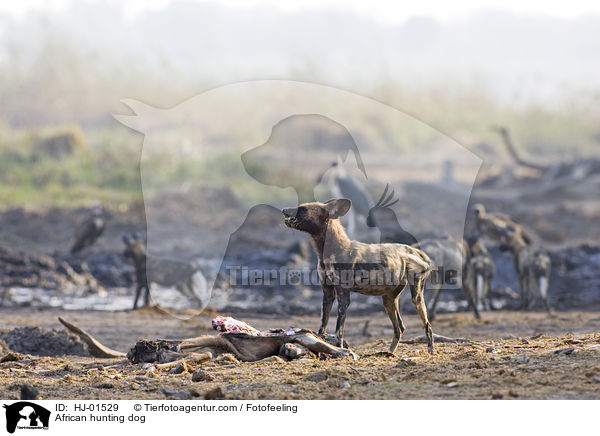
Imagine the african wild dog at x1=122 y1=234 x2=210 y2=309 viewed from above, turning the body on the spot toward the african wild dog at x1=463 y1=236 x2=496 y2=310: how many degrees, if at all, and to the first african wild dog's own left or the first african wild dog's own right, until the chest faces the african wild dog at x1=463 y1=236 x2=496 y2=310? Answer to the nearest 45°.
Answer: approximately 180°

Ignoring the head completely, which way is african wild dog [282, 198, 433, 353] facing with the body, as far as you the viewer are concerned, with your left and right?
facing to the left of the viewer

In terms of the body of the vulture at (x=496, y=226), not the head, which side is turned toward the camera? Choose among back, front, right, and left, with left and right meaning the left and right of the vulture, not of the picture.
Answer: left

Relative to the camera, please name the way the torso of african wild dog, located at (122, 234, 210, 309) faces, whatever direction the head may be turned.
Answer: to the viewer's left

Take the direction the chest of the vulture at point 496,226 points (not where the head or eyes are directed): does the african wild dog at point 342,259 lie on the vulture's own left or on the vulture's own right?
on the vulture's own left
